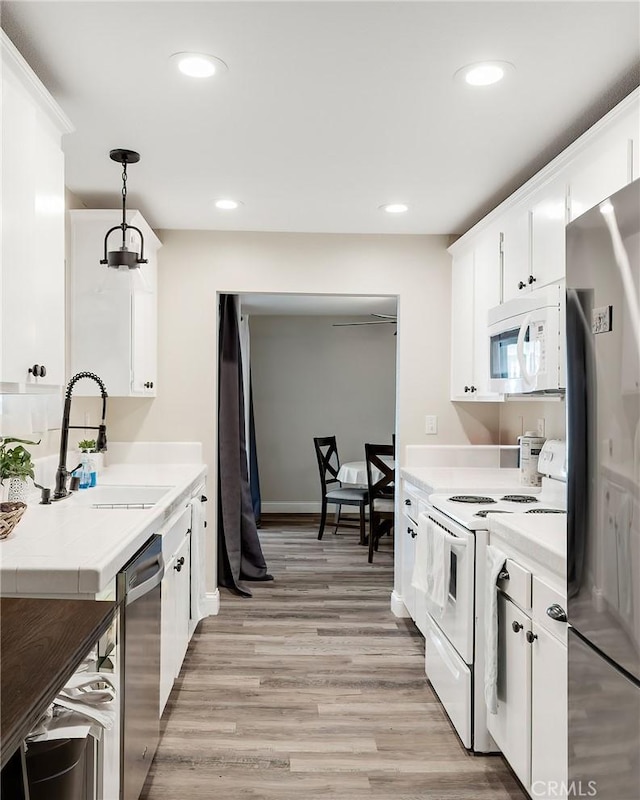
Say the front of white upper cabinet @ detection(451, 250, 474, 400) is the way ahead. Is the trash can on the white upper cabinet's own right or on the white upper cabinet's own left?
on the white upper cabinet's own left

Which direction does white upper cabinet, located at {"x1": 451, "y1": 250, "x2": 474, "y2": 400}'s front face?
to the viewer's left

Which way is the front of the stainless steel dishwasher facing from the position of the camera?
facing to the right of the viewer

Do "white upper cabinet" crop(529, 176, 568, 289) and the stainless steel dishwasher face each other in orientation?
yes

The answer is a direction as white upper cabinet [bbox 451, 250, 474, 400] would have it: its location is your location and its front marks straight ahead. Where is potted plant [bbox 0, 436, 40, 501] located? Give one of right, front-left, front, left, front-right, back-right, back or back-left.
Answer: front-left

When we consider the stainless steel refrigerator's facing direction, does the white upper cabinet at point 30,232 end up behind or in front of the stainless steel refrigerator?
in front

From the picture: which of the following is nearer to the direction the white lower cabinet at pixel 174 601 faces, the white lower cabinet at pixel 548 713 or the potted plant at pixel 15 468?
the white lower cabinet

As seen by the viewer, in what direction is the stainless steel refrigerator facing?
to the viewer's left

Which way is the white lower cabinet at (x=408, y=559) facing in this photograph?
to the viewer's left

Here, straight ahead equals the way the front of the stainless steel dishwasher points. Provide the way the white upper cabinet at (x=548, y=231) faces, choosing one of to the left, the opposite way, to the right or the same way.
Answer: the opposite way

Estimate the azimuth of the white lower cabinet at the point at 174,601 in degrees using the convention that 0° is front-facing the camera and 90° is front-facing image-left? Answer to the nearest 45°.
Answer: approximately 270°

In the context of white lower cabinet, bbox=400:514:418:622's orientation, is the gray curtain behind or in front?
in front

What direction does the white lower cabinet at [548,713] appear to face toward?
to the viewer's left
